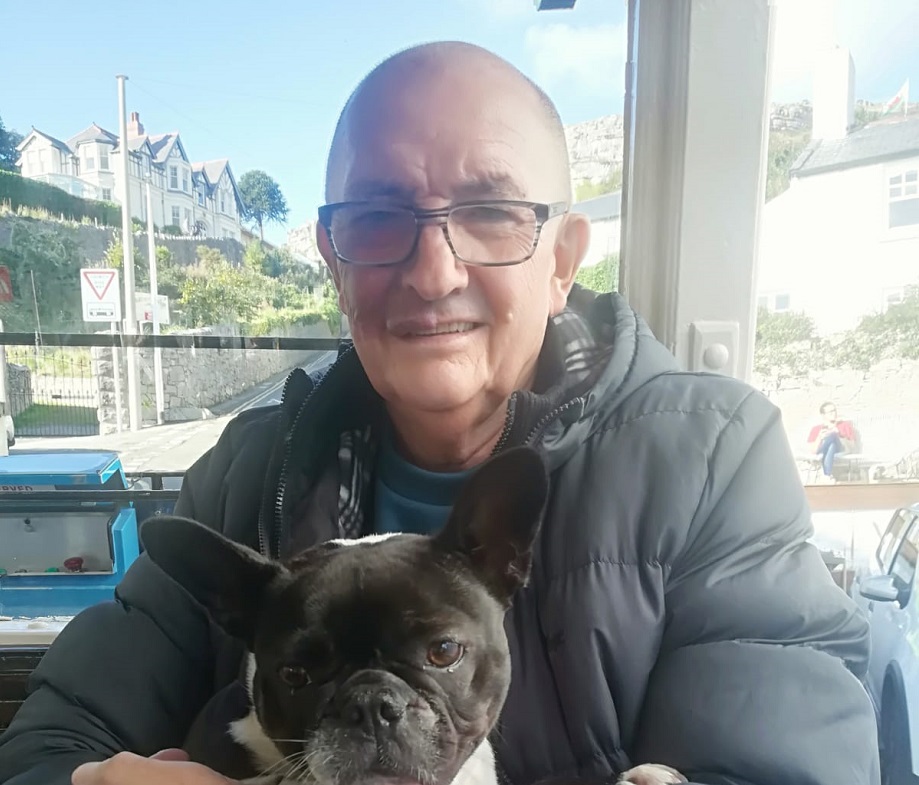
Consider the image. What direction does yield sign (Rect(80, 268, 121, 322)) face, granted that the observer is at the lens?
facing the viewer

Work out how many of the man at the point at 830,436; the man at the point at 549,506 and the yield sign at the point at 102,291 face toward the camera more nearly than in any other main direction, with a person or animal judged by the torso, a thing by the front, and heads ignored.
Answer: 3

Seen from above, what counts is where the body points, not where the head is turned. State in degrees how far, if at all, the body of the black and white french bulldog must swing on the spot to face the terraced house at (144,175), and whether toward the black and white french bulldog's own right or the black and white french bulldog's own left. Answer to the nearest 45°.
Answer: approximately 135° to the black and white french bulldog's own right

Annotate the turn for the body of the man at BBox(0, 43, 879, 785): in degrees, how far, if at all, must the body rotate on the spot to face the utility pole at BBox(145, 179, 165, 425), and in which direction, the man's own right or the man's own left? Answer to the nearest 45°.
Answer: approximately 135° to the man's own right

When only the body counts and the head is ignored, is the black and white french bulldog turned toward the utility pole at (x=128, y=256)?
no

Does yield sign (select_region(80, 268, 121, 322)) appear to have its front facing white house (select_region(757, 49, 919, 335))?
no

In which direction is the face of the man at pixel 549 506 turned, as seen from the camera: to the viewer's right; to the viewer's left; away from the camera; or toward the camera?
toward the camera

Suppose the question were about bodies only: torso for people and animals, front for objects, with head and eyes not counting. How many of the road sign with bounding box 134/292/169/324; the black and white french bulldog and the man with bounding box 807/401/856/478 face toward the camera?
3

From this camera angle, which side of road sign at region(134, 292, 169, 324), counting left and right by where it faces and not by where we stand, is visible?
front

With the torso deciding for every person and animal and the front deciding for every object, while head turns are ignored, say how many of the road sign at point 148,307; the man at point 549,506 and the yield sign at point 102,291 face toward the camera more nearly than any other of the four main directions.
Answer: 3

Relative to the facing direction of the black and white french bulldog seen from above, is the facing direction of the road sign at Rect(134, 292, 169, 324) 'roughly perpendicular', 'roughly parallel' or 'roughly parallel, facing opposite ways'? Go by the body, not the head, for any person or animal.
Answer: roughly parallel
